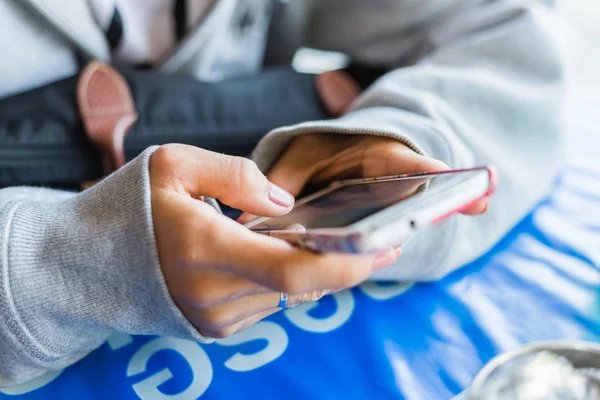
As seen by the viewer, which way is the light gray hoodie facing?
toward the camera
